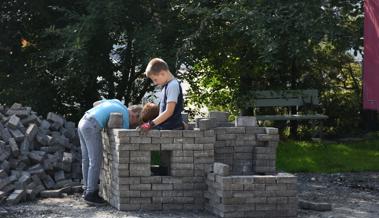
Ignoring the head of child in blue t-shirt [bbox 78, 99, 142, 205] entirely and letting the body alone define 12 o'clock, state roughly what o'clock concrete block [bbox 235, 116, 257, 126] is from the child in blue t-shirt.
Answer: The concrete block is roughly at 12 o'clock from the child in blue t-shirt.

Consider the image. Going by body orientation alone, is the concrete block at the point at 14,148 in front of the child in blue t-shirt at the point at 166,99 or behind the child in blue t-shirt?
in front

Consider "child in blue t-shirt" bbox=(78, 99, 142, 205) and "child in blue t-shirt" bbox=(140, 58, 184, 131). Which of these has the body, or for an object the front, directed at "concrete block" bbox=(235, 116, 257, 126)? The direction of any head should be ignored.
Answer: "child in blue t-shirt" bbox=(78, 99, 142, 205)

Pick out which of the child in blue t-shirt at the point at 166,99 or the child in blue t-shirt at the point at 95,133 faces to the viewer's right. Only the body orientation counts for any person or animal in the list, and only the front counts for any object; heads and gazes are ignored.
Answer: the child in blue t-shirt at the point at 95,133

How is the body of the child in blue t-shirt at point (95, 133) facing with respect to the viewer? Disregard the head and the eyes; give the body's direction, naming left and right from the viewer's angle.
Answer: facing to the right of the viewer

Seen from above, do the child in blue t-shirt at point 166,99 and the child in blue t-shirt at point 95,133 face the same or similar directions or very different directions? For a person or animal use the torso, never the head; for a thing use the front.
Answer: very different directions

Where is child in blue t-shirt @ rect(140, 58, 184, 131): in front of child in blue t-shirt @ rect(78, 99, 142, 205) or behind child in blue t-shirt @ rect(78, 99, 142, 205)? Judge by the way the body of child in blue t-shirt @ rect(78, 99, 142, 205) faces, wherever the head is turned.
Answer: in front

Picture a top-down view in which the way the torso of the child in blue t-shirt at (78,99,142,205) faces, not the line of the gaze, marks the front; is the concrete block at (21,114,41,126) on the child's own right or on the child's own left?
on the child's own left

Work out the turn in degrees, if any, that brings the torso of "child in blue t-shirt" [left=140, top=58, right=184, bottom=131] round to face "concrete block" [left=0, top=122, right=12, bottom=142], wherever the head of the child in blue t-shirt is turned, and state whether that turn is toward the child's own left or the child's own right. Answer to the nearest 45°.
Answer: approximately 45° to the child's own right

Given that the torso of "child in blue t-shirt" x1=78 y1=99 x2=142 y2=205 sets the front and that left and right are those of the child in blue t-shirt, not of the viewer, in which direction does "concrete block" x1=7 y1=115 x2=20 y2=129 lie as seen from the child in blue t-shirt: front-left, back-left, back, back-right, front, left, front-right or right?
back-left
